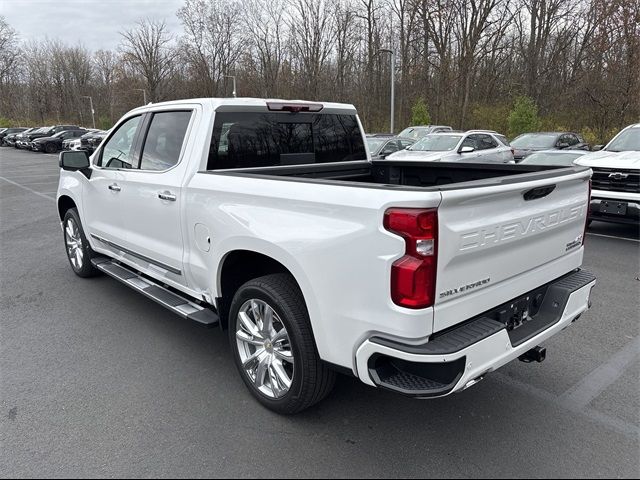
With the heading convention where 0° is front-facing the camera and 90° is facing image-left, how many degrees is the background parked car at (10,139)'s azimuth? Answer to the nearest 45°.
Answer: approximately 45°

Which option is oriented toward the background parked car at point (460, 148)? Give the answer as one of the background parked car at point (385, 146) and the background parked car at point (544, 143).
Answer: the background parked car at point (544, 143)

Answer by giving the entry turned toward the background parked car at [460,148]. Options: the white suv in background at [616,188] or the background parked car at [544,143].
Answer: the background parked car at [544,143]

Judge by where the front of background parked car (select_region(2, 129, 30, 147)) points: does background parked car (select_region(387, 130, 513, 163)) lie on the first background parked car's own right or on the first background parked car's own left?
on the first background parked car's own left

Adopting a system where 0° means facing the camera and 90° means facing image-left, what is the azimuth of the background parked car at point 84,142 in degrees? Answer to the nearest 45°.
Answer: approximately 45°

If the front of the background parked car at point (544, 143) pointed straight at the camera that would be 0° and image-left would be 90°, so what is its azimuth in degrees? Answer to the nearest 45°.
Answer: approximately 45°

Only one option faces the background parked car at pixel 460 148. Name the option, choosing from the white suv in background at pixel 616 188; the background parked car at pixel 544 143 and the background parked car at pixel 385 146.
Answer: the background parked car at pixel 544 143
